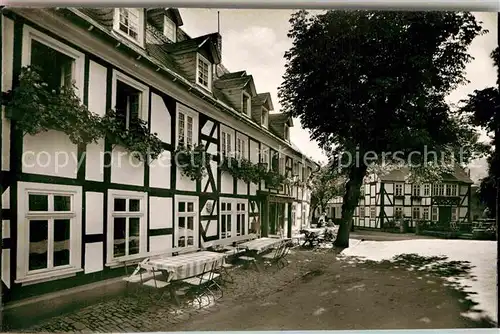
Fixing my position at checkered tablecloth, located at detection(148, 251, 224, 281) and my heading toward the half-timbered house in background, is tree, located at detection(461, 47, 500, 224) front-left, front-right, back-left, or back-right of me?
front-right

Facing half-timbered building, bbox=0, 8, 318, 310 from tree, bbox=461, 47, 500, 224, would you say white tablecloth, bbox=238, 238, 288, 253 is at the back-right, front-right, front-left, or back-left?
front-left

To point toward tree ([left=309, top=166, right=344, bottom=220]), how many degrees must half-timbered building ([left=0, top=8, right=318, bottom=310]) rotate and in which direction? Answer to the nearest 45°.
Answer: approximately 90° to its left

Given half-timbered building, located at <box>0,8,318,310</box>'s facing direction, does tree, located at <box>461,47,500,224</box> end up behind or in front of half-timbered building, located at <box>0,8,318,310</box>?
in front

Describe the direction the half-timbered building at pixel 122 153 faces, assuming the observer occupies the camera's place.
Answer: facing the viewer and to the right of the viewer

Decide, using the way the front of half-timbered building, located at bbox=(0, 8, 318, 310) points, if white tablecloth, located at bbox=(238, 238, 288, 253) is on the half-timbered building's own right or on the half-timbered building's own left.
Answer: on the half-timbered building's own left

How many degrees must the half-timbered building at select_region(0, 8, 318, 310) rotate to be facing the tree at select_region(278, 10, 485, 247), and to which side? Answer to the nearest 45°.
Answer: approximately 45° to its left

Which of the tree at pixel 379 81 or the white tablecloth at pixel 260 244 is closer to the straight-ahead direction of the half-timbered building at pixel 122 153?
the tree
